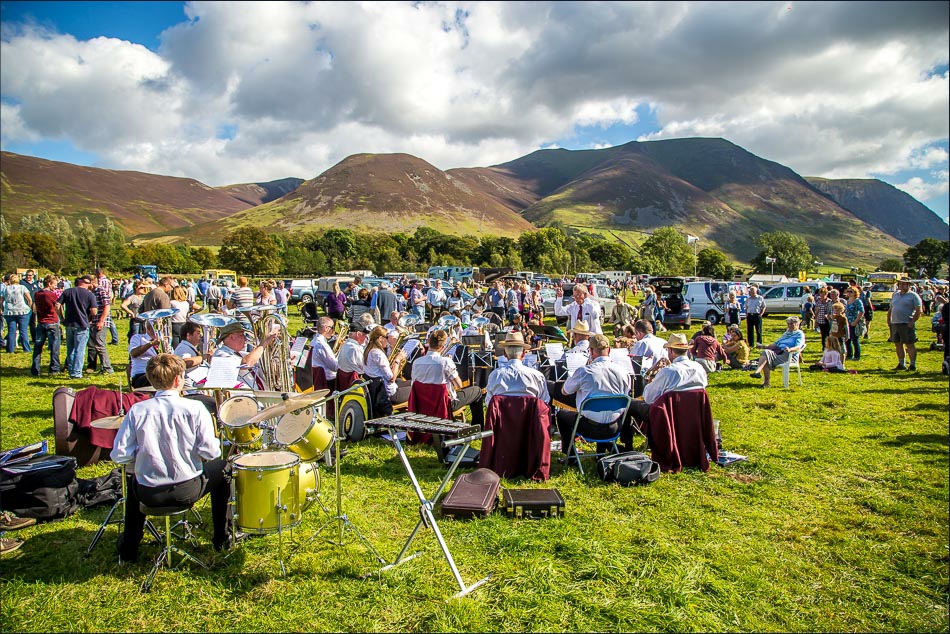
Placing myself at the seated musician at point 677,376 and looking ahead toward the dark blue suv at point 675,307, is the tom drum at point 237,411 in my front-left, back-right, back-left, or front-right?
back-left

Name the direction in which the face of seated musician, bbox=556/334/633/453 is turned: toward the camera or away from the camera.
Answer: away from the camera

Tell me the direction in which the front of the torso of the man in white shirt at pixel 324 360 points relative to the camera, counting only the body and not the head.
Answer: to the viewer's right

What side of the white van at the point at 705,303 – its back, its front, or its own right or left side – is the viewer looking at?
left

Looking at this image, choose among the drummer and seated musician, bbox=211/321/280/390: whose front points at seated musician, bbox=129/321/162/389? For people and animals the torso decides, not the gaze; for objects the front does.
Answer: the drummer

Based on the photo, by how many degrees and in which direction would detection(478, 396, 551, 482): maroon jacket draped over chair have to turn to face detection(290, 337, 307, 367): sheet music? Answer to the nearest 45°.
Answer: approximately 45° to its left

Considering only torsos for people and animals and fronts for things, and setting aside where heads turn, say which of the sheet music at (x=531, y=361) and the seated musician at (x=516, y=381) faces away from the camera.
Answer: the seated musician

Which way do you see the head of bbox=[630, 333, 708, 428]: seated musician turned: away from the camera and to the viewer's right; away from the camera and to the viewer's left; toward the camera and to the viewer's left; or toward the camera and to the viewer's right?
away from the camera and to the viewer's left

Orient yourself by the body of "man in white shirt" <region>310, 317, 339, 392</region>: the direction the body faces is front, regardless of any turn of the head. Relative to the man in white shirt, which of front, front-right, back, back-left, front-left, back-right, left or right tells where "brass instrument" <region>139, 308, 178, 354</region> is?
back-left

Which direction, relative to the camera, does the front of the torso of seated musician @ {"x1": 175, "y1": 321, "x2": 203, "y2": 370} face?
to the viewer's right

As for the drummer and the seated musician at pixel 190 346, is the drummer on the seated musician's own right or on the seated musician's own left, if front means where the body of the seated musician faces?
on the seated musician's own right

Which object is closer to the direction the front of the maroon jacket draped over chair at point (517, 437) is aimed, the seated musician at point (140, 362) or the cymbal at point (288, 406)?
the seated musician

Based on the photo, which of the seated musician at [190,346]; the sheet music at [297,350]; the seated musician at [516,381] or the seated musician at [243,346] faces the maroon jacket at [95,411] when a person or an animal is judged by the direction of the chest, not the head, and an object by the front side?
the sheet music

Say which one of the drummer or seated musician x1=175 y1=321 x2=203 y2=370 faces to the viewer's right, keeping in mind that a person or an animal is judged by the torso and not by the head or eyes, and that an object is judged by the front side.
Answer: the seated musician

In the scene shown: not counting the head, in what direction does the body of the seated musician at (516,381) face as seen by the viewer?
away from the camera

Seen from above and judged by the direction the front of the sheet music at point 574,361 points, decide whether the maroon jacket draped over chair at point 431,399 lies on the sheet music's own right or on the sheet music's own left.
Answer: on the sheet music's own right
